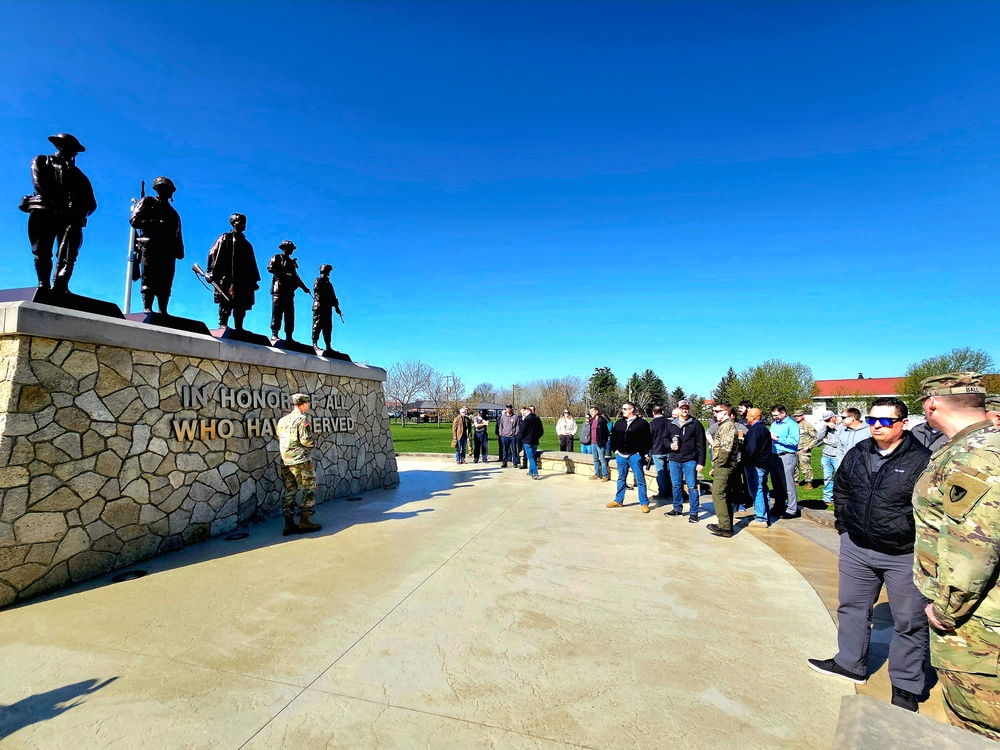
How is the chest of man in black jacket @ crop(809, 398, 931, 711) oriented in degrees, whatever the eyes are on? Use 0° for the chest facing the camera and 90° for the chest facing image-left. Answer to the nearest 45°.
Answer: approximately 45°

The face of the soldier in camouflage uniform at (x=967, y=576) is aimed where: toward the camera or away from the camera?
away from the camera

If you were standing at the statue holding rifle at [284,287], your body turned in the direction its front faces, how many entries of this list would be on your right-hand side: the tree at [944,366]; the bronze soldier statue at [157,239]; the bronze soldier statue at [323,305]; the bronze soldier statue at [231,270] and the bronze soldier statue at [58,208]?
3

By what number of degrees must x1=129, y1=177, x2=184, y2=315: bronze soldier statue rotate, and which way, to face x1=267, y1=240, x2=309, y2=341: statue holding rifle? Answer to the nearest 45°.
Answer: approximately 90° to its left

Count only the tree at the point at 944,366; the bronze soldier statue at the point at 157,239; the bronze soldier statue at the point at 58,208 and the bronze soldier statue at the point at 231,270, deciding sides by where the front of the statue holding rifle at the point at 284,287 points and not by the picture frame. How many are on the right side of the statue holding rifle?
3

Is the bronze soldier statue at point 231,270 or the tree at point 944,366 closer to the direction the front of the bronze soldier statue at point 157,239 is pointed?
the tree

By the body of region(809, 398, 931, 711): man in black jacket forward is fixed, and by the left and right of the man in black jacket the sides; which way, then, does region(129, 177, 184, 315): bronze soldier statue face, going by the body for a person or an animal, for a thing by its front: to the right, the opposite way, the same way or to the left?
the opposite way

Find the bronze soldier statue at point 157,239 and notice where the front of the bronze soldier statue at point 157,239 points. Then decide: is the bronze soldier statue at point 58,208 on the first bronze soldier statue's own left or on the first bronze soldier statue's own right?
on the first bronze soldier statue's own right
